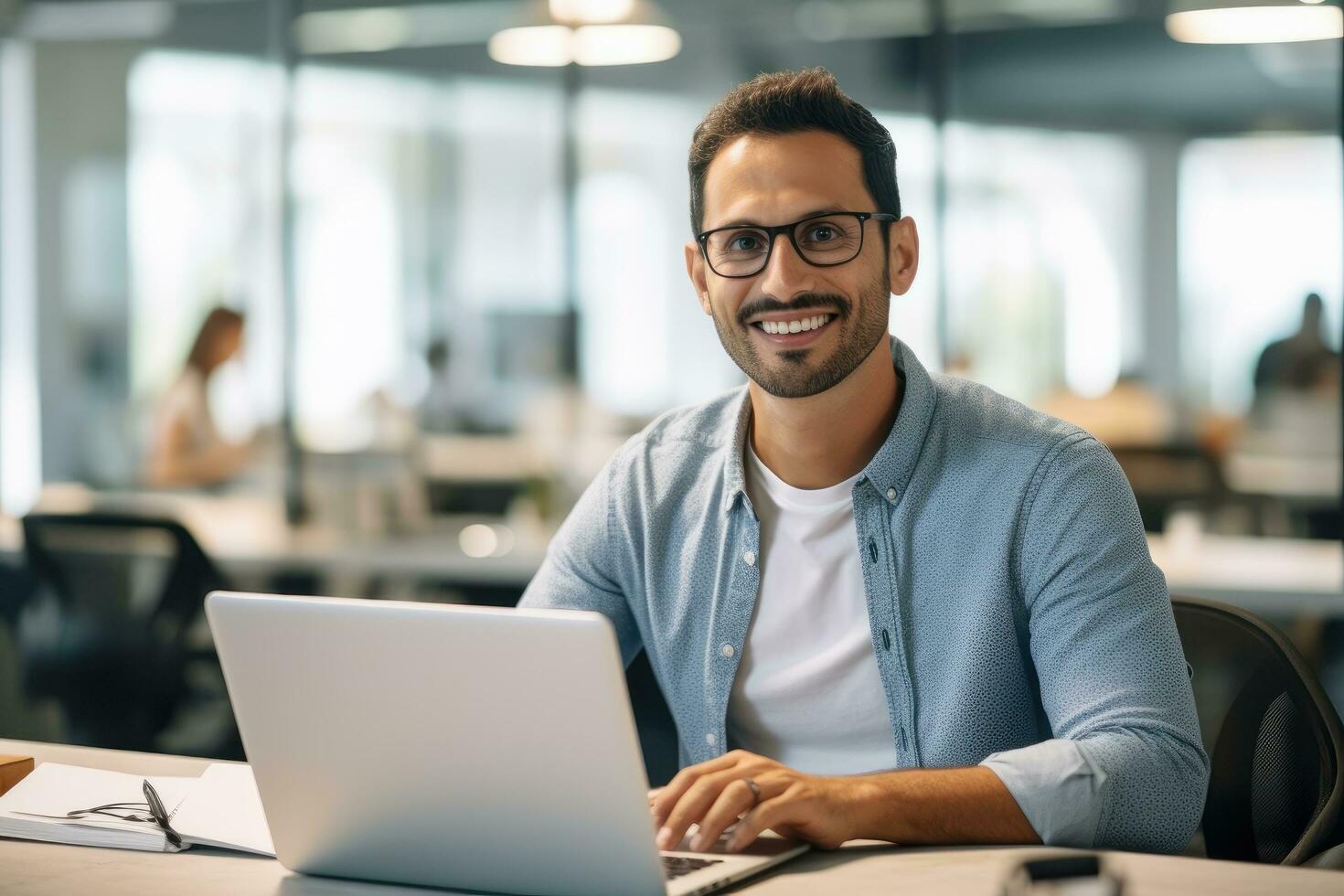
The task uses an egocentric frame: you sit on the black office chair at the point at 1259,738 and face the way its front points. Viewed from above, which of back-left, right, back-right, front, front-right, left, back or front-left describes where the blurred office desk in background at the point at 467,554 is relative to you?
right

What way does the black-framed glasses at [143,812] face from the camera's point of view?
to the viewer's right

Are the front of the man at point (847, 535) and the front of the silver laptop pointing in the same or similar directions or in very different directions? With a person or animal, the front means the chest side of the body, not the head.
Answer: very different directions

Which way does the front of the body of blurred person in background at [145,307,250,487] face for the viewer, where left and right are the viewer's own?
facing to the right of the viewer

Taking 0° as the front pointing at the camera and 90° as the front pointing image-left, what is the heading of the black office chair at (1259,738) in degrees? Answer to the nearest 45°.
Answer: approximately 45°

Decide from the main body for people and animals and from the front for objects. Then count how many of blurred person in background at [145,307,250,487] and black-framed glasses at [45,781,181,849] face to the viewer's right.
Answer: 2

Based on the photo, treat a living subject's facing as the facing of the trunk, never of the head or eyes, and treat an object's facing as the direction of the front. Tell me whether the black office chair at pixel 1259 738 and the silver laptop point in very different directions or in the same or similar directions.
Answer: very different directions

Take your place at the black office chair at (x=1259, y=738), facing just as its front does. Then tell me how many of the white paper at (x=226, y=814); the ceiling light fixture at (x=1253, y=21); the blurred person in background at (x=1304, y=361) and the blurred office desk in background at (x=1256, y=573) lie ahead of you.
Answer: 1

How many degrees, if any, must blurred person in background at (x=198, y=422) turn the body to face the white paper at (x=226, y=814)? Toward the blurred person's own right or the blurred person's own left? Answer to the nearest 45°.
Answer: approximately 90° to the blurred person's own right

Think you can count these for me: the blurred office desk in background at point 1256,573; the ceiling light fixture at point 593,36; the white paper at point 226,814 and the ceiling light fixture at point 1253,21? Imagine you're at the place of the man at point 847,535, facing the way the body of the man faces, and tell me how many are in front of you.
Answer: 1

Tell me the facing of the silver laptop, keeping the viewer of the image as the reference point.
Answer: facing away from the viewer and to the right of the viewer
